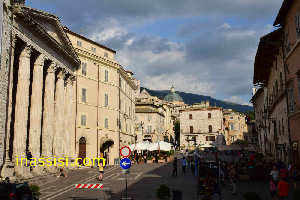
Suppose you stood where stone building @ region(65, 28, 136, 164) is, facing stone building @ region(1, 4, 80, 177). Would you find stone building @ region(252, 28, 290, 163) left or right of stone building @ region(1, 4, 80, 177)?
left

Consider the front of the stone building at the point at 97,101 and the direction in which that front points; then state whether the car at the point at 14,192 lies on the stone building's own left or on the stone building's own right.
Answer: on the stone building's own right

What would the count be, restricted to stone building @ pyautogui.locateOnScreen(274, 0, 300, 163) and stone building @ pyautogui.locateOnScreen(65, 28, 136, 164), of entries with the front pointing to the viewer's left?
1

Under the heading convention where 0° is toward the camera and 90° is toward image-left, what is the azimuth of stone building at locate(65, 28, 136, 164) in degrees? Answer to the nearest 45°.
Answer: approximately 315°

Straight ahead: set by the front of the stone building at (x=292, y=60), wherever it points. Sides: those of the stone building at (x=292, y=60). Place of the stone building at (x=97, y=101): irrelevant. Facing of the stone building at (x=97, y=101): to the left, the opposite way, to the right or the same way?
the opposite way

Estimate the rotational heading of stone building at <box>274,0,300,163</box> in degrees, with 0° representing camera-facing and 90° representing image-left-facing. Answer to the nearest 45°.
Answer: approximately 90°

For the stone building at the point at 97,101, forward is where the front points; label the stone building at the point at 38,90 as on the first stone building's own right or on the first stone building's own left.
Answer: on the first stone building's own right

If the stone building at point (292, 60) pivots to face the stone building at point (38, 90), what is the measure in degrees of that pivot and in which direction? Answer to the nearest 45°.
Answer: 0° — it already faces it

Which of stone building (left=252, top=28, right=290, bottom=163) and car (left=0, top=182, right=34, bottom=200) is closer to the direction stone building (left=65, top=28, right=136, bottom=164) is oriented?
the stone building
